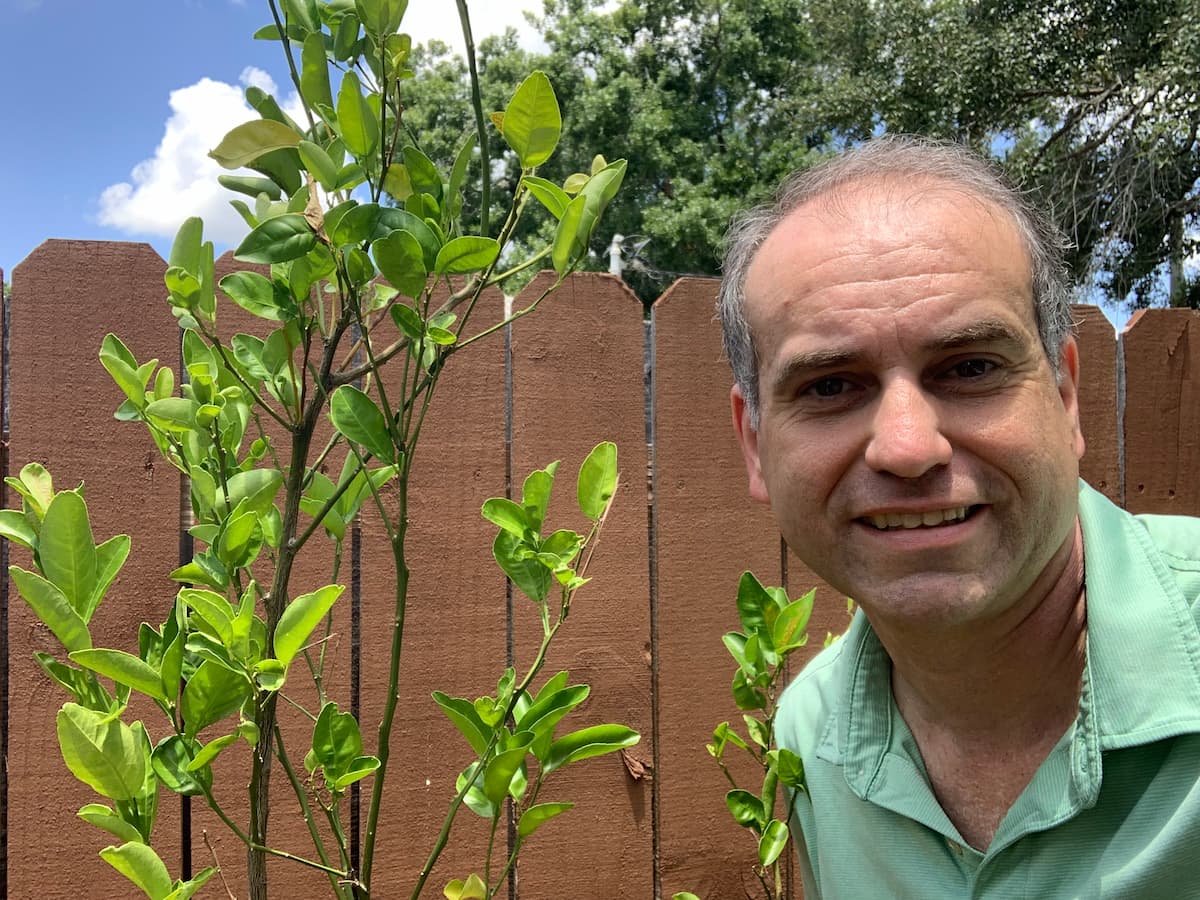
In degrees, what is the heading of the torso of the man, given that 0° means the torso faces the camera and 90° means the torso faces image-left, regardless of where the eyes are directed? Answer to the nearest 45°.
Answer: approximately 0°
